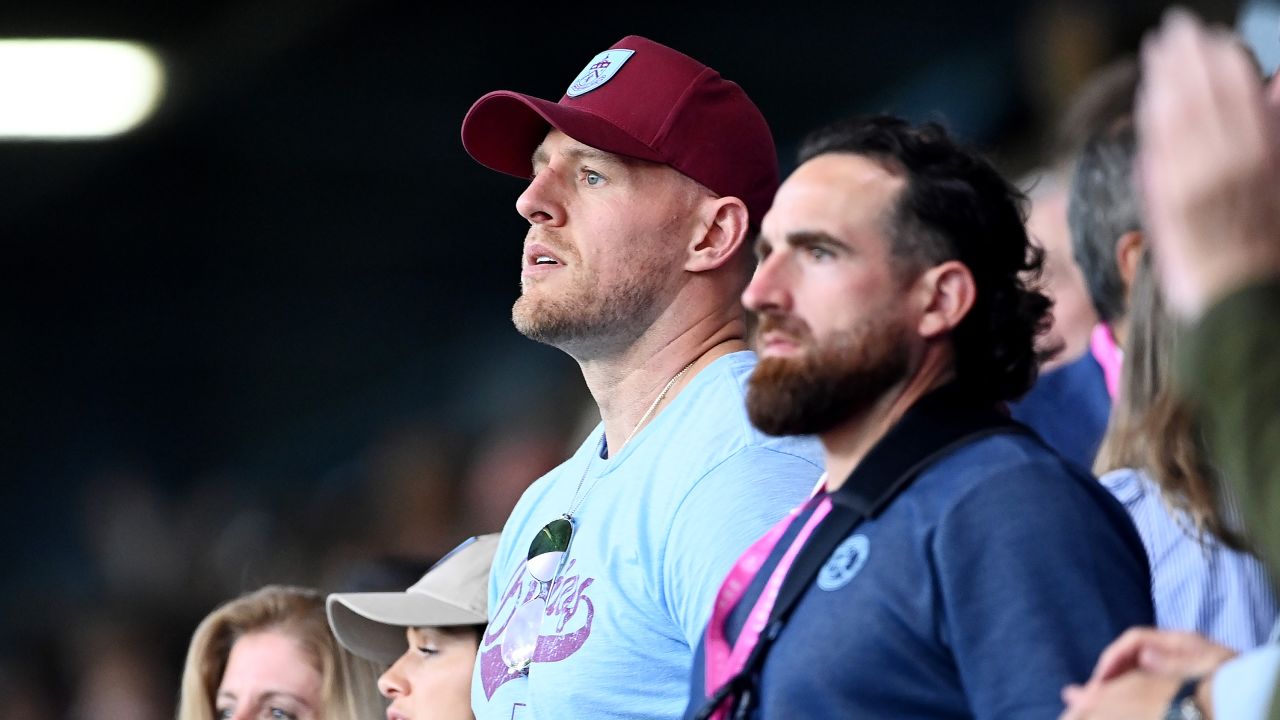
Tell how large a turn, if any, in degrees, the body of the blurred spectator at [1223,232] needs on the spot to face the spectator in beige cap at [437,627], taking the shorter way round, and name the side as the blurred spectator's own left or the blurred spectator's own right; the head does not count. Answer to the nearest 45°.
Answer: approximately 45° to the blurred spectator's own right

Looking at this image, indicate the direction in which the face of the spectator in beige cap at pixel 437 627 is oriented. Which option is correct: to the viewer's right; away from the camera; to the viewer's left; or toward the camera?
to the viewer's left

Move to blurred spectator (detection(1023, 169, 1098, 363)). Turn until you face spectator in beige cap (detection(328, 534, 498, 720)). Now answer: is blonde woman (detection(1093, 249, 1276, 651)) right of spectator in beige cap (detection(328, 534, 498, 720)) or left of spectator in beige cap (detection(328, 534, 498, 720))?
left

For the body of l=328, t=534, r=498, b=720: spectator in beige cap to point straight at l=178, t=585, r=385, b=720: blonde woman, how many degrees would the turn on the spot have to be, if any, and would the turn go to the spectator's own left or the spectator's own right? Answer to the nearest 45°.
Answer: approximately 45° to the spectator's own right

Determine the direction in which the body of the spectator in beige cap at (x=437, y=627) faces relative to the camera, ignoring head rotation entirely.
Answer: to the viewer's left

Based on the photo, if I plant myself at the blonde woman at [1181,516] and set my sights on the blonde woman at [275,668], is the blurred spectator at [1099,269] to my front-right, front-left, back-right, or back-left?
front-right

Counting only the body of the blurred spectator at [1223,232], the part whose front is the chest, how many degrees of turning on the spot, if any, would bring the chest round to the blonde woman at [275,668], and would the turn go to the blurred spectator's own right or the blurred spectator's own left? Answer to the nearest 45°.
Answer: approximately 45° to the blurred spectator's own right

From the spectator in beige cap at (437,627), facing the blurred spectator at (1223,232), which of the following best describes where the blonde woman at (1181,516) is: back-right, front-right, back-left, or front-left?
front-left

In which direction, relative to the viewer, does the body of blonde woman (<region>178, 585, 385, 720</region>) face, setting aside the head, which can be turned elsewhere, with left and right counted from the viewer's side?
facing the viewer and to the left of the viewer

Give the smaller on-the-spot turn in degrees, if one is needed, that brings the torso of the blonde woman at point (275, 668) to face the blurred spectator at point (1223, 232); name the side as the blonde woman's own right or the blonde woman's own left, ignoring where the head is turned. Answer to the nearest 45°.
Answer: approximately 45° to the blonde woman's own left

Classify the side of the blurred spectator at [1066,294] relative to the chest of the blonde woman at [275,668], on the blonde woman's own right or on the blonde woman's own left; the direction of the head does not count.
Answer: on the blonde woman's own left
